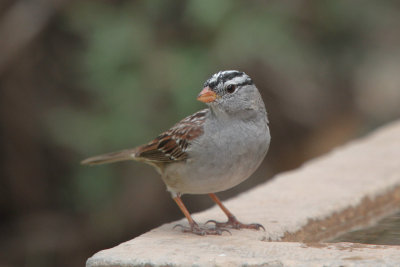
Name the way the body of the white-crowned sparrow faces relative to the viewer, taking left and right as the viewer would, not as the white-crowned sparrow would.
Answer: facing the viewer and to the right of the viewer
